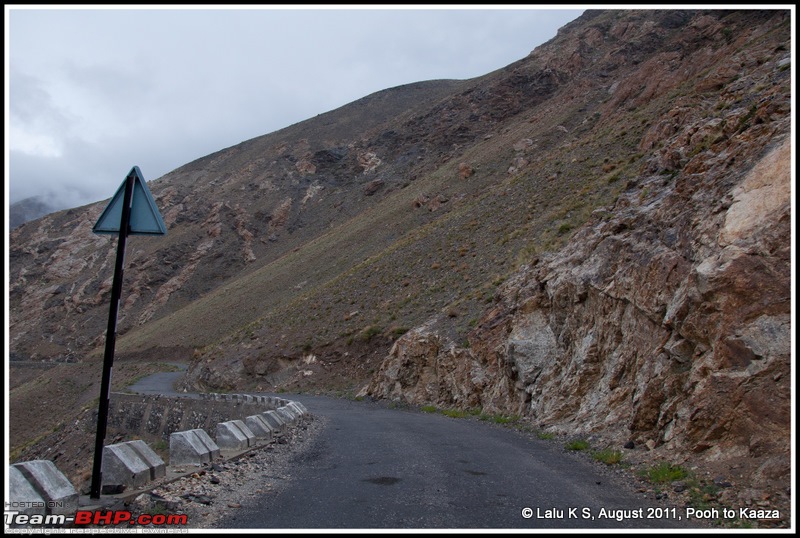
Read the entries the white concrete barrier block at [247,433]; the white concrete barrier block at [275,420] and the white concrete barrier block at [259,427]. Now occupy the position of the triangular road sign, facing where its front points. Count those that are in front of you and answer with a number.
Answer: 3

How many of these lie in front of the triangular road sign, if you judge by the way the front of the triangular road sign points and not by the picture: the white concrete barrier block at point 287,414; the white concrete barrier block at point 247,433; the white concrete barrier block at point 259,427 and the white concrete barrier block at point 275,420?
4

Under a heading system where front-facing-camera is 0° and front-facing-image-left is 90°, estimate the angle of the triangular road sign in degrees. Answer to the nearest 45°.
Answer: approximately 180°

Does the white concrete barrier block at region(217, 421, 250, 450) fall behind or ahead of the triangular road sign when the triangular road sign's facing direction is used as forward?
ahead

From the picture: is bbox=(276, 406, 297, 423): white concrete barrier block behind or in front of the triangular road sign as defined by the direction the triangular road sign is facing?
in front
